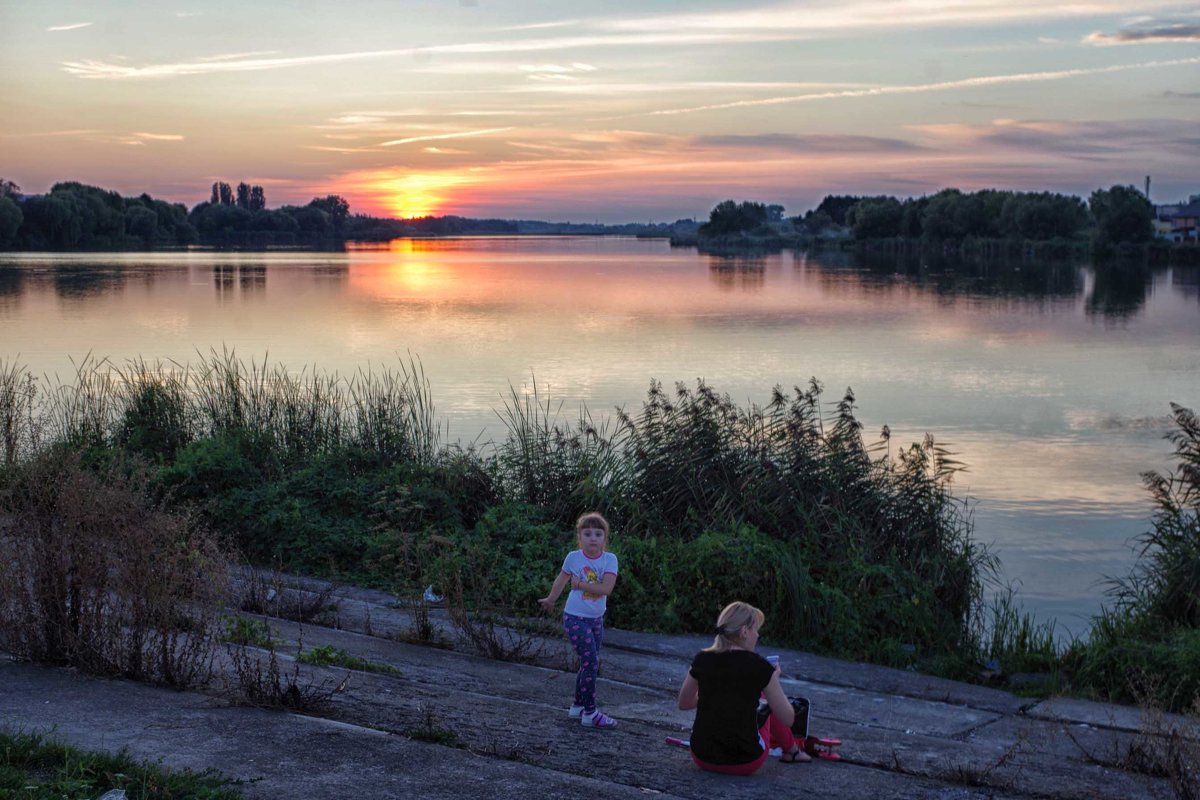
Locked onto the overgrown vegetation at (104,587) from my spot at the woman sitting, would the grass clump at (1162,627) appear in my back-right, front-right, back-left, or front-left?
back-right

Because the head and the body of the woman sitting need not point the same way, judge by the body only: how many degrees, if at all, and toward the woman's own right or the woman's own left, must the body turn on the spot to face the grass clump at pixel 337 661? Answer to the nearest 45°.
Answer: approximately 90° to the woman's own left

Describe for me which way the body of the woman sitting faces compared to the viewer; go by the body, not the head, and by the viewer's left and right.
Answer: facing away from the viewer and to the right of the viewer

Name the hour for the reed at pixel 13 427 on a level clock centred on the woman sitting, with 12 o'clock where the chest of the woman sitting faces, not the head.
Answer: The reed is roughly at 9 o'clock from the woman sitting.

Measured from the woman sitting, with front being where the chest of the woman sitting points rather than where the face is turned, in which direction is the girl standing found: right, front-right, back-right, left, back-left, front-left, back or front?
left

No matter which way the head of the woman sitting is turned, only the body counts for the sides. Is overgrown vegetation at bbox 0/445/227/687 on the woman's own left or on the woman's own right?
on the woman's own left
